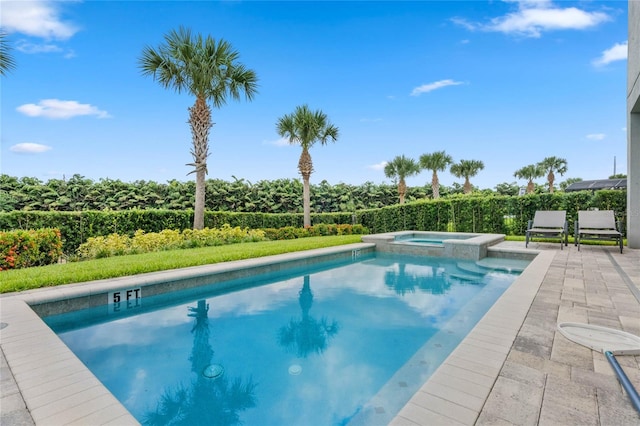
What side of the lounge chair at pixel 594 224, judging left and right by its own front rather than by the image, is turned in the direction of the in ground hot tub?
right

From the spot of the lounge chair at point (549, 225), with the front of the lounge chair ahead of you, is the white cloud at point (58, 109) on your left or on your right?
on your right

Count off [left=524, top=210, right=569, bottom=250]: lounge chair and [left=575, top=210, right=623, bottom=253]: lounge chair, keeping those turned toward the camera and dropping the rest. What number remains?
2

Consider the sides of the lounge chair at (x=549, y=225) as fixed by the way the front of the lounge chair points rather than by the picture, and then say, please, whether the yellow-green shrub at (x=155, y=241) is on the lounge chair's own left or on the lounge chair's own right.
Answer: on the lounge chair's own right

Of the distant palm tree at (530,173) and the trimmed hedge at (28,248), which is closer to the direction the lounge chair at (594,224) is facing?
the trimmed hedge

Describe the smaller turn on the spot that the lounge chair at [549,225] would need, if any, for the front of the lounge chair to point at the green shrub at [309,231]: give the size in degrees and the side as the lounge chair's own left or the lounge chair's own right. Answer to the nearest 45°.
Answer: approximately 90° to the lounge chair's own right

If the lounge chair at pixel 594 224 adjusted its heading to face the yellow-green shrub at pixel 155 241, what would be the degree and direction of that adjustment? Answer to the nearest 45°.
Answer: approximately 45° to its right
